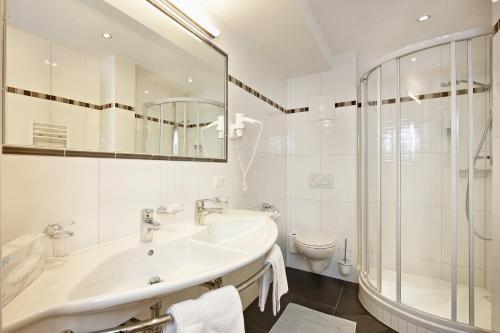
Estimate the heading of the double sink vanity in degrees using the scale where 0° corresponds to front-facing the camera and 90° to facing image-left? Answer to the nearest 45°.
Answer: approximately 315°

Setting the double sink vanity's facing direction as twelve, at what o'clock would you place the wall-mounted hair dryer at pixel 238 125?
The wall-mounted hair dryer is roughly at 9 o'clock from the double sink vanity.

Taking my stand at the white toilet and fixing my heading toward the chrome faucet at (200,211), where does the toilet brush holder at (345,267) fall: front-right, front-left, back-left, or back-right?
back-left

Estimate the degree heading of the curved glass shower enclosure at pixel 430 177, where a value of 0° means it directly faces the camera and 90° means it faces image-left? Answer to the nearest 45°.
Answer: approximately 45°

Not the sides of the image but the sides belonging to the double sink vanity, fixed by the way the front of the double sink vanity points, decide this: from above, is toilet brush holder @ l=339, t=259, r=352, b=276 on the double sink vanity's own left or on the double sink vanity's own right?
on the double sink vanity's own left

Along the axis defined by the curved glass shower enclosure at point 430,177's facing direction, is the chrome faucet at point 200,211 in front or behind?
in front
